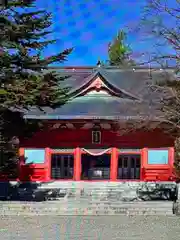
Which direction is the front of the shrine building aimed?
toward the camera
